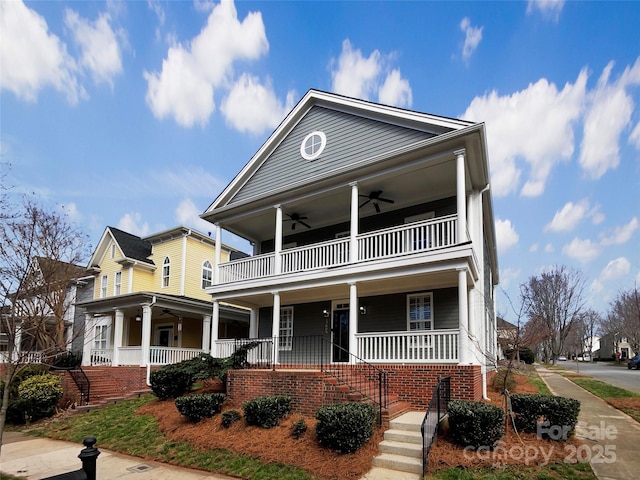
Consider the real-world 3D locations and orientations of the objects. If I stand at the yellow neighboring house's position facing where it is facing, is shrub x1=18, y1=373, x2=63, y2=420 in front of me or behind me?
in front

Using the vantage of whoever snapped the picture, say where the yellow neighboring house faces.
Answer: facing the viewer and to the left of the viewer

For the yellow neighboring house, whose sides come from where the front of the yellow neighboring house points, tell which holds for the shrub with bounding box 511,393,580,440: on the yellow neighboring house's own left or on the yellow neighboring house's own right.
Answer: on the yellow neighboring house's own left

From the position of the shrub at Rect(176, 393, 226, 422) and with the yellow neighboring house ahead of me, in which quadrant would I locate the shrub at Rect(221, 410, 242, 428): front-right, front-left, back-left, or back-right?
back-right

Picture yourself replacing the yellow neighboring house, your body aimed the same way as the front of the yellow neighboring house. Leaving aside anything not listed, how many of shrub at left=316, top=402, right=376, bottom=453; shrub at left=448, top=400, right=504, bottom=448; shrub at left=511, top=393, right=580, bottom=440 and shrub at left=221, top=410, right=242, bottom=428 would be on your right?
0

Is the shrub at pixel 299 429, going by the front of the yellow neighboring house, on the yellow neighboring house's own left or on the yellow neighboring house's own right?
on the yellow neighboring house's own left

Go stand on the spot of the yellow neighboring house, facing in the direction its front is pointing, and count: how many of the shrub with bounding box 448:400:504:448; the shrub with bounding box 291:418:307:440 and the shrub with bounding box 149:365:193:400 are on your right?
0

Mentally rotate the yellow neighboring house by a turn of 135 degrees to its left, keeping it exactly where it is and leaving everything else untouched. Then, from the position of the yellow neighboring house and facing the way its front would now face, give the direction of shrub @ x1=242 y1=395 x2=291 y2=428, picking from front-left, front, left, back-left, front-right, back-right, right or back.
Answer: right

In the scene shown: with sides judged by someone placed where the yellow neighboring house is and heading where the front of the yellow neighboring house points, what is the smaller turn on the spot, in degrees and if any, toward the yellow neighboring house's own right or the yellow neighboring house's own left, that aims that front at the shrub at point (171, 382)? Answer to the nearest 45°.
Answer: approximately 45° to the yellow neighboring house's own left

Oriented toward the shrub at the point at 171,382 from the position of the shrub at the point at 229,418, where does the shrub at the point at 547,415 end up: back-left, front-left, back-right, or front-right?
back-right

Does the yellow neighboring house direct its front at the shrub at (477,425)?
no

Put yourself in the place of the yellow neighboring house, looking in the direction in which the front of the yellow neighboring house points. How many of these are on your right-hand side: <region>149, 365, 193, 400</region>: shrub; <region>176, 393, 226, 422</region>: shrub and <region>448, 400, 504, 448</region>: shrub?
0

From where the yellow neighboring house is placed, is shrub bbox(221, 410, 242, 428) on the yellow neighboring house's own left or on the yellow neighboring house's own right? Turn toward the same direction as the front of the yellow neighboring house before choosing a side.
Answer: on the yellow neighboring house's own left

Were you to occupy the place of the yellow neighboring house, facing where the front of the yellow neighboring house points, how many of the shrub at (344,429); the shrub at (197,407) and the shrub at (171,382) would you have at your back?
0

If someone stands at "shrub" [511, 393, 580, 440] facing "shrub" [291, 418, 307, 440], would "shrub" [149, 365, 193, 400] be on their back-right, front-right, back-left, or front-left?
front-right
